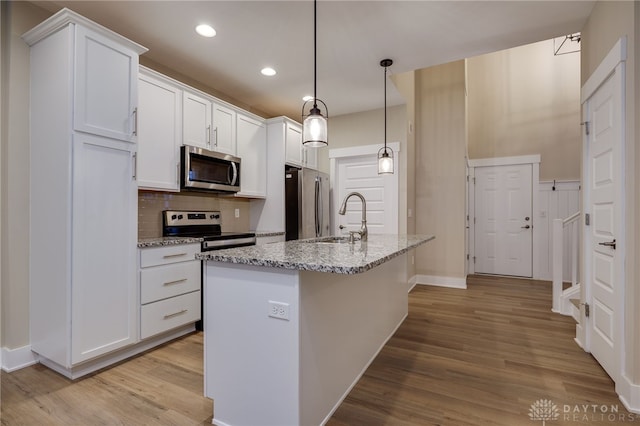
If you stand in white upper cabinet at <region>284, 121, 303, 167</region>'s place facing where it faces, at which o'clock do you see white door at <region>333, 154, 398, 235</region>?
The white door is roughly at 10 o'clock from the white upper cabinet.

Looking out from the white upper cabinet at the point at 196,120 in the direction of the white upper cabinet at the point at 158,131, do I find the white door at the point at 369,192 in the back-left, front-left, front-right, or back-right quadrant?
back-left

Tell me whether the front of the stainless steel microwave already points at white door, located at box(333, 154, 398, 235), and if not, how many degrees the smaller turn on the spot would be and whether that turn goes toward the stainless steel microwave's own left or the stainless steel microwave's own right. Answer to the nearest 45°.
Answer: approximately 45° to the stainless steel microwave's own left

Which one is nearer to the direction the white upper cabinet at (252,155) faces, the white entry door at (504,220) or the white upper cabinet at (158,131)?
the white entry door

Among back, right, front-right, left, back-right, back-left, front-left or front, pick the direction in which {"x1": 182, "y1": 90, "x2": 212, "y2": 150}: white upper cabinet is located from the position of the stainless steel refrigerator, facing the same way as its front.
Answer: right

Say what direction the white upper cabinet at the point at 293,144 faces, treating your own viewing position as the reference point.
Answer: facing the viewer and to the right of the viewer

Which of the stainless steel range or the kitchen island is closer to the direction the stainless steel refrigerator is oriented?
the kitchen island

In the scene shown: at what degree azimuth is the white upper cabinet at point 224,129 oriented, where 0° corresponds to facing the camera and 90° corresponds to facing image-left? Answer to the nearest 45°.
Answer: approximately 315°

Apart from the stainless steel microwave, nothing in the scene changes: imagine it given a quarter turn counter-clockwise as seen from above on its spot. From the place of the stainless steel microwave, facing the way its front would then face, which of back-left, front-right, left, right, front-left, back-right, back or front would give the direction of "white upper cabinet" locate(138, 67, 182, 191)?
back

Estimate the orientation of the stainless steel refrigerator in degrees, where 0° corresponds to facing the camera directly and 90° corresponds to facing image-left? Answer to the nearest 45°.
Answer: approximately 315°
